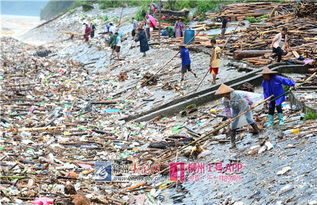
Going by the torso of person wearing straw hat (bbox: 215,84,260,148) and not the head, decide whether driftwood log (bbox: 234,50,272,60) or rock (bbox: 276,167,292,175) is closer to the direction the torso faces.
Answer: the rock

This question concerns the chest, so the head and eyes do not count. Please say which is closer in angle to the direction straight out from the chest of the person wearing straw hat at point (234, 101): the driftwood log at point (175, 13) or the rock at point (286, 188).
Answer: the rock

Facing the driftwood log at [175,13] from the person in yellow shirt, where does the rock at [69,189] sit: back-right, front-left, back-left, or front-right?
back-left

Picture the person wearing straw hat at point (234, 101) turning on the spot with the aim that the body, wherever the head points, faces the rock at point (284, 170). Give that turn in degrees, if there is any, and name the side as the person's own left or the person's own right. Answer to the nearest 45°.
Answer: approximately 90° to the person's own left

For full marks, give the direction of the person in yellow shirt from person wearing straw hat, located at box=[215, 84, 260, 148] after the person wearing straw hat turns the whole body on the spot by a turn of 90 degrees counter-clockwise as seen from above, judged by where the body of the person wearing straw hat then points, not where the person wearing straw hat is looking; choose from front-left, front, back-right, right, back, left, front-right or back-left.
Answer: back-left

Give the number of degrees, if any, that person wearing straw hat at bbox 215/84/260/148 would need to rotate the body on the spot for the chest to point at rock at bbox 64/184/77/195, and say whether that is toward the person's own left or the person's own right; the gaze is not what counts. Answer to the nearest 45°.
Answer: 0° — they already face it

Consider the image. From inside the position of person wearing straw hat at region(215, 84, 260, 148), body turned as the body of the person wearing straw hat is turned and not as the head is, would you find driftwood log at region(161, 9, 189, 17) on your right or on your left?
on your right

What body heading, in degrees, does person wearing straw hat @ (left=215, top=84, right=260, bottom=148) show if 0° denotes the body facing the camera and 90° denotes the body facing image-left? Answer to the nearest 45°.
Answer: approximately 45°
